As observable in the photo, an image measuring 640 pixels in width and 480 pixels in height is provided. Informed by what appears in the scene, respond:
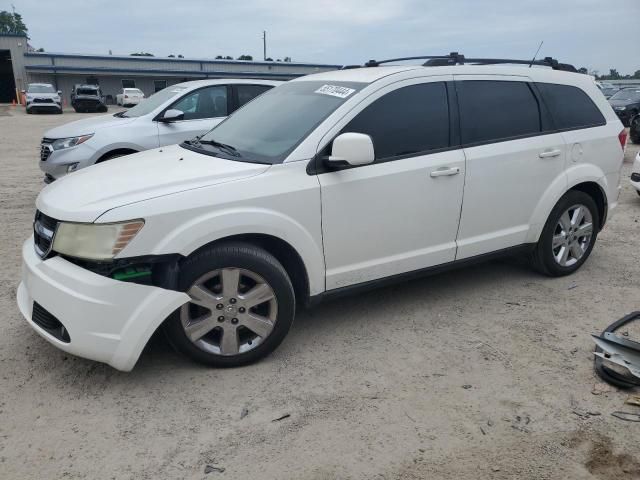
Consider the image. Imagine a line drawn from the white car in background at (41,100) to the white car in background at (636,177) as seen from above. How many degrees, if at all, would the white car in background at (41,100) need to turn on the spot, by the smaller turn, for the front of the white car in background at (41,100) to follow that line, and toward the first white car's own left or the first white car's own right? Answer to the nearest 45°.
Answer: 0° — it already faces it

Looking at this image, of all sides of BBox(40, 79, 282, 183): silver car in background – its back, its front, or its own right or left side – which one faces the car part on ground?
left

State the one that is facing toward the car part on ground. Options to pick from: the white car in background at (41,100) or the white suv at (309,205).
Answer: the white car in background

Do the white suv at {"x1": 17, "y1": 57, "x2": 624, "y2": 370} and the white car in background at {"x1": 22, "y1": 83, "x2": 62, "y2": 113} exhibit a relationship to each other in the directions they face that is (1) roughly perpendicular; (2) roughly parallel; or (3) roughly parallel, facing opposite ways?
roughly perpendicular

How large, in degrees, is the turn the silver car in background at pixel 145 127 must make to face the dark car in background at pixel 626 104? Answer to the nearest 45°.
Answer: approximately 180°

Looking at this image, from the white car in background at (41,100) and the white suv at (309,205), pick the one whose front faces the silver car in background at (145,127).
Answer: the white car in background at (41,100)

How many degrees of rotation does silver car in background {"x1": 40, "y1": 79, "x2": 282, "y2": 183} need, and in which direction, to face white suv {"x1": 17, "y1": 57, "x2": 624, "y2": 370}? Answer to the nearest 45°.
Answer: approximately 45° to its left

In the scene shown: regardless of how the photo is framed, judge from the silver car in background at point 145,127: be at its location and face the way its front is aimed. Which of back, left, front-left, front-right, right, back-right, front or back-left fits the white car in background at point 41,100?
back-right

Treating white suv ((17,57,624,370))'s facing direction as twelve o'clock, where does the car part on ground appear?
The car part on ground is roughly at 8 o'clock from the white suv.
